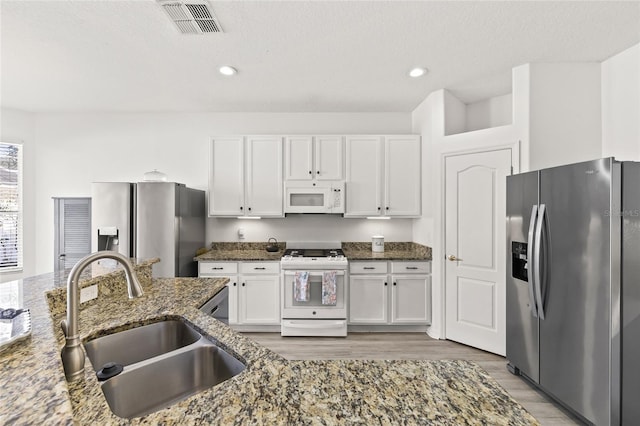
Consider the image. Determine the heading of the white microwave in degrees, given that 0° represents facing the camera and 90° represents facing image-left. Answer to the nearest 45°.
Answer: approximately 0°

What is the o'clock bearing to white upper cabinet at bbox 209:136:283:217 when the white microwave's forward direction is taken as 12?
The white upper cabinet is roughly at 3 o'clock from the white microwave.

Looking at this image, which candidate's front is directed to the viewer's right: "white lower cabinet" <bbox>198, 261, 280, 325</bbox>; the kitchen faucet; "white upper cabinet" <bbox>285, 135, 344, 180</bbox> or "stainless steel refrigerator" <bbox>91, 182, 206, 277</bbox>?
the kitchen faucet

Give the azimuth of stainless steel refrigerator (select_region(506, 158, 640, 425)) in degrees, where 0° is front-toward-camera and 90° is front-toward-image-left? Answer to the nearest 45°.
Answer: approximately 45°

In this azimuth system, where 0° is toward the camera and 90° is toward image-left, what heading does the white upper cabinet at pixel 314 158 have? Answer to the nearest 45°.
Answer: approximately 0°

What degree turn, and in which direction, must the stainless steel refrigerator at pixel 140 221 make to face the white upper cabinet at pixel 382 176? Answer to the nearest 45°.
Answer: approximately 135° to its left

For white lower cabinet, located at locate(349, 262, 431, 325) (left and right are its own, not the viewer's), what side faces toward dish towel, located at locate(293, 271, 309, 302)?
right

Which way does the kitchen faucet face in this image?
to the viewer's right

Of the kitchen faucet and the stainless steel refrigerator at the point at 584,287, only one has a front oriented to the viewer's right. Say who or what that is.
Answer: the kitchen faucet
